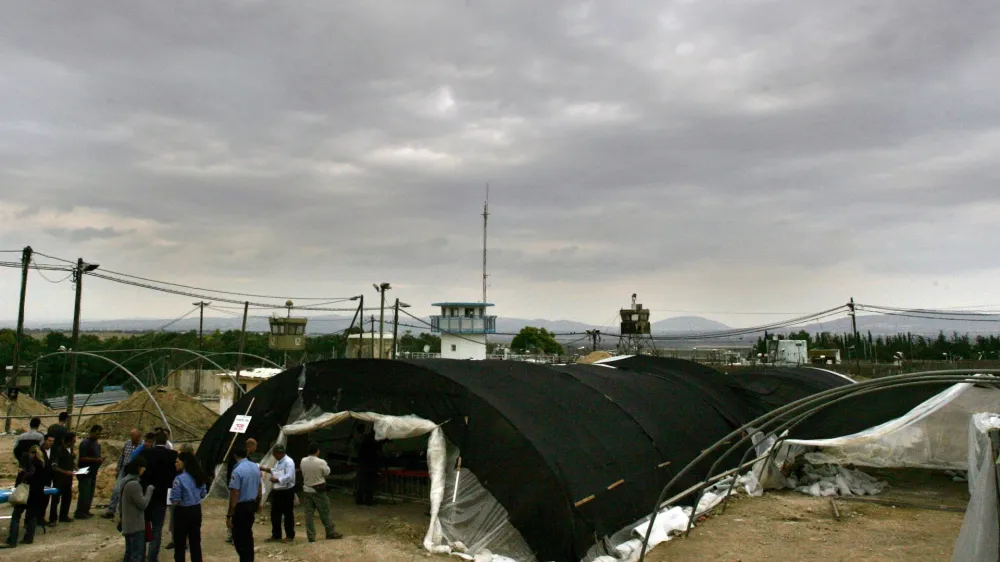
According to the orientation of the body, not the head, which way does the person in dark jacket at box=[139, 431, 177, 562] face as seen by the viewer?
away from the camera

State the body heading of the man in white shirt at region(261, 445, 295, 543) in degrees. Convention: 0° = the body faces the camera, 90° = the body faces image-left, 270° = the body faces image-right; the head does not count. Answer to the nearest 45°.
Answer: approximately 45°

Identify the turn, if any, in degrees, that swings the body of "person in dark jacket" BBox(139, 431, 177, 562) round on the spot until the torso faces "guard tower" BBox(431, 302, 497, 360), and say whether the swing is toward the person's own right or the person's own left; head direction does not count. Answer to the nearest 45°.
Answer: approximately 45° to the person's own right

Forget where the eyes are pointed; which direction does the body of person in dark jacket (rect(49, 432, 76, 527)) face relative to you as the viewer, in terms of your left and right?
facing to the right of the viewer

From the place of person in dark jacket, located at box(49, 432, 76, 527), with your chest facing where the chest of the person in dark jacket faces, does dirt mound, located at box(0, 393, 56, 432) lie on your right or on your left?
on your left

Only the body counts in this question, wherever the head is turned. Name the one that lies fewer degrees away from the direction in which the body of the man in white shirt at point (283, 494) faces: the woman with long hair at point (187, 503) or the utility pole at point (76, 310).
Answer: the woman with long hair

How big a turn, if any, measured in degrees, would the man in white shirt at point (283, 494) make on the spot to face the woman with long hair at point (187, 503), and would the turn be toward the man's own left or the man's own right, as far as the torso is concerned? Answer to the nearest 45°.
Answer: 0° — they already face them

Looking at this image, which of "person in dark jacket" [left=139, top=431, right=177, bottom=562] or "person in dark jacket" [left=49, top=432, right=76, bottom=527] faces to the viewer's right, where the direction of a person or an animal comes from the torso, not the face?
"person in dark jacket" [left=49, top=432, right=76, bottom=527]

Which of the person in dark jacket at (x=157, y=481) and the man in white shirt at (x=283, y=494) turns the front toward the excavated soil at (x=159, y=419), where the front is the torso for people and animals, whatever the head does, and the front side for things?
the person in dark jacket

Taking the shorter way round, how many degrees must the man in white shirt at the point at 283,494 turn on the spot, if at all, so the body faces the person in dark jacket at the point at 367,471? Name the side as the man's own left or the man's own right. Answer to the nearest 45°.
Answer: approximately 180°

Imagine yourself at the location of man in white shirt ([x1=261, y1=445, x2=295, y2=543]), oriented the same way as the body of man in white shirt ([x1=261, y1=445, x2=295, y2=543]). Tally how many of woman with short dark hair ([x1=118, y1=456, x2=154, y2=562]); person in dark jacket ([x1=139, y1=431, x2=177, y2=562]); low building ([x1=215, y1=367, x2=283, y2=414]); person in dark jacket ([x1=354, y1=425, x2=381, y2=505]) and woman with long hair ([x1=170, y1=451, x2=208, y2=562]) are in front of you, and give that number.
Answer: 3

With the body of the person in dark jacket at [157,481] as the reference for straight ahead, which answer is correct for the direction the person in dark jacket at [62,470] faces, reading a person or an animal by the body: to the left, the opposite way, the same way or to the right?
to the right

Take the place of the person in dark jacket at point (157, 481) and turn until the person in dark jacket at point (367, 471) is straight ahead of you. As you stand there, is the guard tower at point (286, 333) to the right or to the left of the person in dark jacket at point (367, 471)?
left

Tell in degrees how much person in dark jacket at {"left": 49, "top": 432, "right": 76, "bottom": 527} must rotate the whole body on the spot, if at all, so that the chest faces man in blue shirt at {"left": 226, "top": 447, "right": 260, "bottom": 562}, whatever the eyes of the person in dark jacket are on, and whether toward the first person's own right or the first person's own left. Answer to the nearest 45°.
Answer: approximately 45° to the first person's own right
